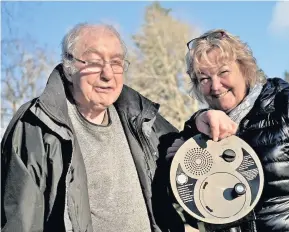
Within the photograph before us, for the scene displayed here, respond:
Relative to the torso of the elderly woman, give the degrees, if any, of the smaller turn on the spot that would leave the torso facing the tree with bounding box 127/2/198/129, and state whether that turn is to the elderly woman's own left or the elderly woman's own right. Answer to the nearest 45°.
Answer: approximately 135° to the elderly woman's own right

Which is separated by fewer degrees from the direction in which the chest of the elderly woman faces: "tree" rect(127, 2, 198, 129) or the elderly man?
the elderly man

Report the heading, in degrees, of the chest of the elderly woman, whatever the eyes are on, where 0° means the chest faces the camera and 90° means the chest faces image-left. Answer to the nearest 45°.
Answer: approximately 45°

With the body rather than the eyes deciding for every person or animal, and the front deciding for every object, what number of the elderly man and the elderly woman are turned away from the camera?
0

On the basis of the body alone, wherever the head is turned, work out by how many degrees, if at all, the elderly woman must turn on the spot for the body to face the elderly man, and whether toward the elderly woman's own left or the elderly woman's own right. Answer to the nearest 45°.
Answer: approximately 45° to the elderly woman's own right

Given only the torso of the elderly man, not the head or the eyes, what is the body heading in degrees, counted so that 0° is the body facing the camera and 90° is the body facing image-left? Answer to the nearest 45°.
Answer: approximately 315°

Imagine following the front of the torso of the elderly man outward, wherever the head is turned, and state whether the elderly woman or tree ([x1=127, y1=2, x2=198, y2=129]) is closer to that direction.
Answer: the elderly woman

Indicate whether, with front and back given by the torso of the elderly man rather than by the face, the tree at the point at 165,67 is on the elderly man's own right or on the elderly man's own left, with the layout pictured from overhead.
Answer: on the elderly man's own left
